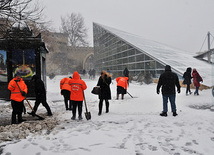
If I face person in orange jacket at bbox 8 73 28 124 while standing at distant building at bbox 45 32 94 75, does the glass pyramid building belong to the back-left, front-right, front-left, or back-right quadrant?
front-left

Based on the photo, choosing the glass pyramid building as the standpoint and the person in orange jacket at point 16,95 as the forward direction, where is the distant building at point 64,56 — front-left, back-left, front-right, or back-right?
back-right

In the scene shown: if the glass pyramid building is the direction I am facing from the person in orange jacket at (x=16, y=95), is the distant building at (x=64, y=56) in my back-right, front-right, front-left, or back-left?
front-left

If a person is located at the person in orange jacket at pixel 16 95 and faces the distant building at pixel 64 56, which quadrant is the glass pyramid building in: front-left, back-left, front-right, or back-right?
front-right

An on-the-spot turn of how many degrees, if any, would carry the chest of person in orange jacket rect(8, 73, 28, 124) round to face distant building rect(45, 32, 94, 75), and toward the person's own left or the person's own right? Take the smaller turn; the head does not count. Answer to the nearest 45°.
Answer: approximately 135° to the person's own left

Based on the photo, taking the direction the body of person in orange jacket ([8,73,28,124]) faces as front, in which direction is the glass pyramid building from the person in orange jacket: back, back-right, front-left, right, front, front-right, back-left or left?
left

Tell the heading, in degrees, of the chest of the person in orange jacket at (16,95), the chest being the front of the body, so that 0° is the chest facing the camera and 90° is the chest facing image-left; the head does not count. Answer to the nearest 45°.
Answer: approximately 315°
